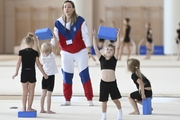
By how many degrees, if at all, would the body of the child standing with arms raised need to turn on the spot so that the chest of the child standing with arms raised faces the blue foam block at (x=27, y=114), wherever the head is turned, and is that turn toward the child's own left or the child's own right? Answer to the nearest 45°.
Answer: approximately 90° to the child's own right

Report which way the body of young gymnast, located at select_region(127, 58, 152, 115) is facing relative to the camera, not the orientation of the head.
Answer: to the viewer's left

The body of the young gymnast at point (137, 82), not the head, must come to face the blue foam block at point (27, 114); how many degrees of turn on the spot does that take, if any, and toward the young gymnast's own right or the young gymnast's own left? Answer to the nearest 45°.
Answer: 0° — they already face it

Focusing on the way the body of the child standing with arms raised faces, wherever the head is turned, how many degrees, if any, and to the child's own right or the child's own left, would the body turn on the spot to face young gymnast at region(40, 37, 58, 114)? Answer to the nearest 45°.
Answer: approximately 135° to the child's own right
